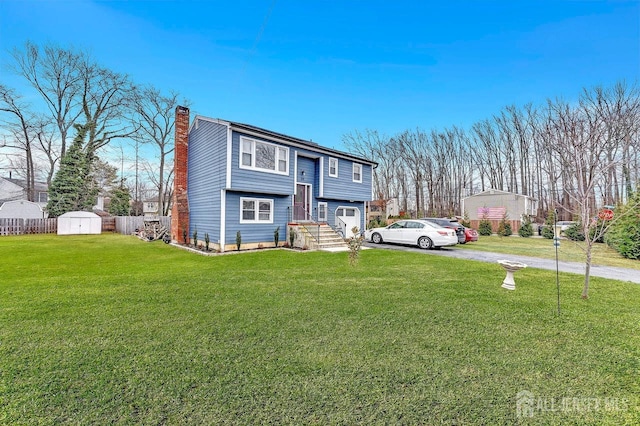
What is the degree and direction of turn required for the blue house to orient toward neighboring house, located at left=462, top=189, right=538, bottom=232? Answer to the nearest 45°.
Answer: approximately 90° to its left

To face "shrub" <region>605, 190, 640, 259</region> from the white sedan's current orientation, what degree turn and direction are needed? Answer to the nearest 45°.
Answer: approximately 135° to its right

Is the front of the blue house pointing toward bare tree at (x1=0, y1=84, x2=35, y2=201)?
no

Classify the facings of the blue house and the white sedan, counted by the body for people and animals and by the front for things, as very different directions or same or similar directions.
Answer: very different directions

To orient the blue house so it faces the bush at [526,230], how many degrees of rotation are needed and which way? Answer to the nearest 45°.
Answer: approximately 45° to its left

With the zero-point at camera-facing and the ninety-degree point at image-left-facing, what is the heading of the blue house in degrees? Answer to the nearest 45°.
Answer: approximately 315°

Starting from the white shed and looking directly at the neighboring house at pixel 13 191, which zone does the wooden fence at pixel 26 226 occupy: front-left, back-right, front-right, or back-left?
front-left

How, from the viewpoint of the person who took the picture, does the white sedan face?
facing away from the viewer and to the left of the viewer

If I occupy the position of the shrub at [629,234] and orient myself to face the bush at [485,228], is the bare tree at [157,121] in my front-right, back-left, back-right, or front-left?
front-left

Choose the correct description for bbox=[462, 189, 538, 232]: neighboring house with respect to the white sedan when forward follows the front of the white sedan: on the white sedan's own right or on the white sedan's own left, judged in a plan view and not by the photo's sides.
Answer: on the white sedan's own right

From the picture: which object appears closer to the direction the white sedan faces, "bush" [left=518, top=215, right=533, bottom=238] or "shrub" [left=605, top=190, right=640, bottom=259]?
the bush

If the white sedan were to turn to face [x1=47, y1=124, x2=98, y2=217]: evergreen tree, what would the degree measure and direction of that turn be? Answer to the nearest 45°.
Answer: approximately 45° to its left

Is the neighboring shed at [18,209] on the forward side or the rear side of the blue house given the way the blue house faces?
on the rear side

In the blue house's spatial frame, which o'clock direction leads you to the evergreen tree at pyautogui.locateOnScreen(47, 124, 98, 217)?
The evergreen tree is roughly at 6 o'clock from the blue house.

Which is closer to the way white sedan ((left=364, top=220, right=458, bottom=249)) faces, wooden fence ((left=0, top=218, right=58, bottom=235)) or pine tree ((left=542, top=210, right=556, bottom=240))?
the wooden fence
